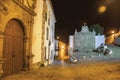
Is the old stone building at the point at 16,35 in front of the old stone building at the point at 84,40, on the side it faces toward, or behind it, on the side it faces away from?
in front

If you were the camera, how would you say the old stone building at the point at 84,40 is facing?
facing the viewer

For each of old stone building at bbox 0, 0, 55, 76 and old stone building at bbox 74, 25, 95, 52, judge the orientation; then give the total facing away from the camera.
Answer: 0

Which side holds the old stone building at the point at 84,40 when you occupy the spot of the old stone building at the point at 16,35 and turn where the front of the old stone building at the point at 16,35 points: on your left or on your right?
on your left

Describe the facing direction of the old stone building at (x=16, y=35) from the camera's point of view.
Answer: facing the viewer and to the right of the viewer
